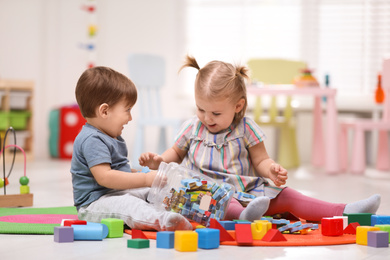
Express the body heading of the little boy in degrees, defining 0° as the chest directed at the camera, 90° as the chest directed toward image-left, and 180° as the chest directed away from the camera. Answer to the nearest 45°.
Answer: approximately 270°

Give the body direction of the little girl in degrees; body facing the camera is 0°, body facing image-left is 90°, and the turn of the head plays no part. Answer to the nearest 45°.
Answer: approximately 0°

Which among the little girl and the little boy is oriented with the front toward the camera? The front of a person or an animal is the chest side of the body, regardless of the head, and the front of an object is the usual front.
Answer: the little girl

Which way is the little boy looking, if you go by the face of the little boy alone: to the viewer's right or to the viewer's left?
to the viewer's right

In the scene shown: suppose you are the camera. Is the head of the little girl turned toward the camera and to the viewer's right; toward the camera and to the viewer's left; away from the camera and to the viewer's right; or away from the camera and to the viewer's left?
toward the camera and to the viewer's left

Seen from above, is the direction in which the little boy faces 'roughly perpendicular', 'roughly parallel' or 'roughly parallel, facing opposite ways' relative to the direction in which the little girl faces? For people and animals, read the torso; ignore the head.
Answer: roughly perpendicular

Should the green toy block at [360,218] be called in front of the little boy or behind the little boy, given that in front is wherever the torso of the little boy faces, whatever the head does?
in front

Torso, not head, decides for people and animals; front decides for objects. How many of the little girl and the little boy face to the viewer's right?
1

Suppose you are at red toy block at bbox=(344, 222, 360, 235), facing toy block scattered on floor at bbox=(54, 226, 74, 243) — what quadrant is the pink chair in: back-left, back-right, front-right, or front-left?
back-right

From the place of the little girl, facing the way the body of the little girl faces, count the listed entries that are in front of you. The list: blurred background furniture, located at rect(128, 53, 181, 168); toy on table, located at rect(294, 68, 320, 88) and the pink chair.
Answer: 0

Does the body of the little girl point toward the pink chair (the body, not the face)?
no

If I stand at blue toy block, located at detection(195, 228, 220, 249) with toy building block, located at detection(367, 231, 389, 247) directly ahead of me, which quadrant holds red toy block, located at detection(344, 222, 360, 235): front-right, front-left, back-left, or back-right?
front-left
